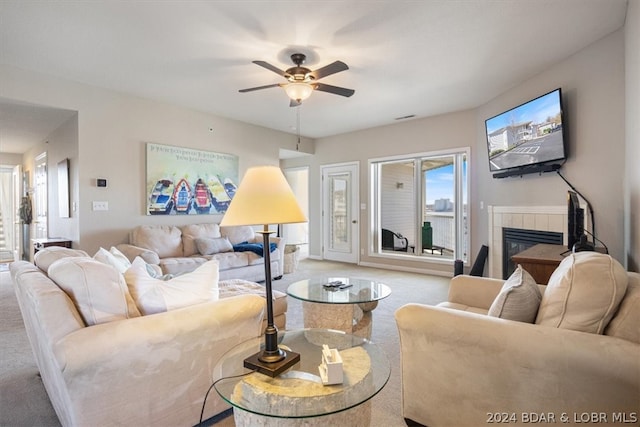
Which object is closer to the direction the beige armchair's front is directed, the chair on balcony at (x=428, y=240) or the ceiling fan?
the ceiling fan

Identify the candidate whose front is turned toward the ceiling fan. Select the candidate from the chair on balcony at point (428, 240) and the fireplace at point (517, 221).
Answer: the fireplace

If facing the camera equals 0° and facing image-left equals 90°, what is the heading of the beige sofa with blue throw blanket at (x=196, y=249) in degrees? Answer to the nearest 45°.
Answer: approximately 315°

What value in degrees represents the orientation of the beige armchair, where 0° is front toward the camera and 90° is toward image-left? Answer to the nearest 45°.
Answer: approximately 90°

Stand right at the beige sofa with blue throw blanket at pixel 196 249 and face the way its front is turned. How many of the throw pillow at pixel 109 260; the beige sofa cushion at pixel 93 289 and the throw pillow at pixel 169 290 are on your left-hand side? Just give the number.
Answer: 0

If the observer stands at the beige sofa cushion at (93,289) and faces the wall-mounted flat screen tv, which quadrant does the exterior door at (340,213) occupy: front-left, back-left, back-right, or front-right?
front-left

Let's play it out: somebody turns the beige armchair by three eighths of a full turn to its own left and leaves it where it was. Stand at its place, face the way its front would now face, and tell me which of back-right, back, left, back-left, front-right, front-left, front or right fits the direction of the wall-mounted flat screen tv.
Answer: back-left

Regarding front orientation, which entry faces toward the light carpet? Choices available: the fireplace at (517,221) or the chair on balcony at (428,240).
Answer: the fireplace

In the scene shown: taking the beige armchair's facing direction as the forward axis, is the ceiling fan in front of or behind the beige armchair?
in front

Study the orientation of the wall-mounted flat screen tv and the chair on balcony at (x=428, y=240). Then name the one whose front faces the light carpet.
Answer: the wall-mounted flat screen tv
